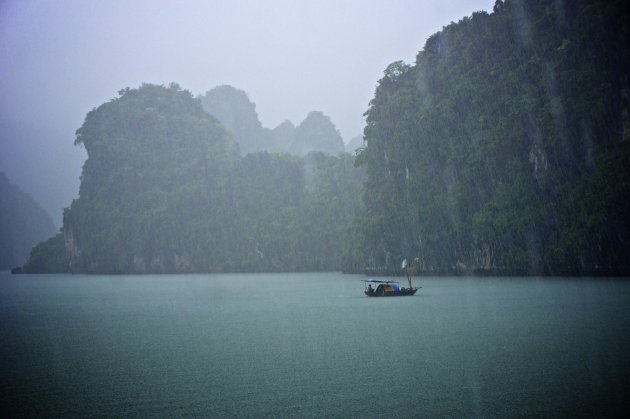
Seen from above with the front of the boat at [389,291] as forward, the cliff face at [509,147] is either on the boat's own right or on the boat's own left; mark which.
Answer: on the boat's own left

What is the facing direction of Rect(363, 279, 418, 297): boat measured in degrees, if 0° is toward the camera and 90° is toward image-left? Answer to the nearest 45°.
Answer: approximately 270°
